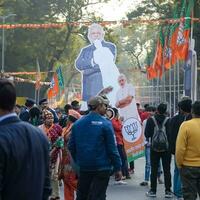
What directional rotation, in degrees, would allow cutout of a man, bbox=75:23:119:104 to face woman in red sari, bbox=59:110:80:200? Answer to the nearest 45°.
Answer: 0° — it already faces them

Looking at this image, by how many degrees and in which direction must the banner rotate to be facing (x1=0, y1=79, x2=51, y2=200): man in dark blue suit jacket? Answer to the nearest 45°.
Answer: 0° — it already faces them

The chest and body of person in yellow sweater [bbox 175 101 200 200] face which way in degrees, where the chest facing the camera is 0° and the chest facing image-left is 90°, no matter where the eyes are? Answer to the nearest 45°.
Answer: approximately 180°

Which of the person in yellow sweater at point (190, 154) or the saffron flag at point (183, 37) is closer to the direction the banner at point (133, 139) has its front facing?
the person in yellow sweater

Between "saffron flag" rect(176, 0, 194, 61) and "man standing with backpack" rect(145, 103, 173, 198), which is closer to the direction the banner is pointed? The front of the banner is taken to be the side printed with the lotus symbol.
the man standing with backpack

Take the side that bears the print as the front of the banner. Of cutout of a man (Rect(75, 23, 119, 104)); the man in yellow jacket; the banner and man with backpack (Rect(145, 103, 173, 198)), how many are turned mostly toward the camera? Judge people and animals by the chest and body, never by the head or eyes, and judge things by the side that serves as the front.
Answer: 2

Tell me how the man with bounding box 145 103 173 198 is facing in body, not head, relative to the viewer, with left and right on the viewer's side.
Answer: facing away from the viewer

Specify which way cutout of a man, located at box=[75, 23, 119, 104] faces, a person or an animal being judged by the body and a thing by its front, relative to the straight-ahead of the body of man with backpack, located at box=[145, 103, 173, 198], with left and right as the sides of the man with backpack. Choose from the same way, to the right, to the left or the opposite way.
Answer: the opposite way
